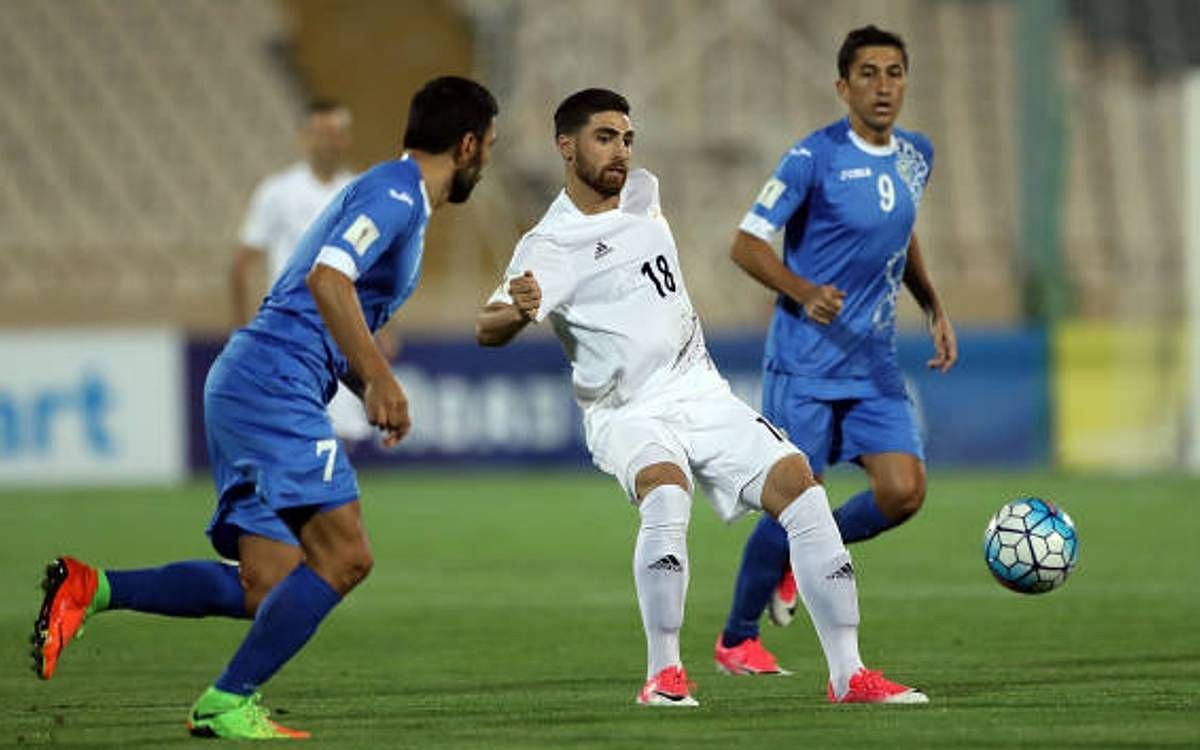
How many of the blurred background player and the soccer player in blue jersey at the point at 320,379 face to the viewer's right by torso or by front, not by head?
1

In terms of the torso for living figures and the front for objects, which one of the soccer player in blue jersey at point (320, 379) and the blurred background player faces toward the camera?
the blurred background player

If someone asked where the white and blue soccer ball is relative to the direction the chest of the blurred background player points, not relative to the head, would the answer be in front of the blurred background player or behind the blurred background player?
in front

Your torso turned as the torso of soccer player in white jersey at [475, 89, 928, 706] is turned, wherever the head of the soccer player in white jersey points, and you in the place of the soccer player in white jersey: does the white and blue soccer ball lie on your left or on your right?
on your left

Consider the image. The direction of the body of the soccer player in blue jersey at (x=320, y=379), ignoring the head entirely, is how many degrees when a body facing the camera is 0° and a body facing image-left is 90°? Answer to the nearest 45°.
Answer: approximately 270°

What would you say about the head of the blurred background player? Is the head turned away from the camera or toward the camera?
toward the camera

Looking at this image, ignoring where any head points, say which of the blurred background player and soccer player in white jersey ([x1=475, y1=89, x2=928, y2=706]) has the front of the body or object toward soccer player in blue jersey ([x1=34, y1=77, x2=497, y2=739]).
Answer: the blurred background player

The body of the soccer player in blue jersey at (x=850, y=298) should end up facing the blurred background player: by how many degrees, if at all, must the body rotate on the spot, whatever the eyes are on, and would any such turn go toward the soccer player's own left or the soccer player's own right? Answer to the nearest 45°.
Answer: approximately 180°

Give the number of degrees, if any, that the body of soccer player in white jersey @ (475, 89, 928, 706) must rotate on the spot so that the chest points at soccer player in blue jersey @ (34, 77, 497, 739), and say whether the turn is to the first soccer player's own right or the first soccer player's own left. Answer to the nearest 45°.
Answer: approximately 90° to the first soccer player's own right

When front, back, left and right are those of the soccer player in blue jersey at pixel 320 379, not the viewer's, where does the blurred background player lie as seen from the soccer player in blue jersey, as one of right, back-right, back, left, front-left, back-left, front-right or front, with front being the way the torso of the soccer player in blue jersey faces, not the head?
left

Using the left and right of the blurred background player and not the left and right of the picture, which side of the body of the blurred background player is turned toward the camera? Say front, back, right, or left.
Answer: front

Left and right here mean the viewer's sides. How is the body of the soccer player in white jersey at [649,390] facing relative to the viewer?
facing the viewer and to the right of the viewer

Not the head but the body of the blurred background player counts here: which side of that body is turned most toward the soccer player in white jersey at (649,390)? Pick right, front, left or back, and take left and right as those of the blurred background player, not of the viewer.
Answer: front
